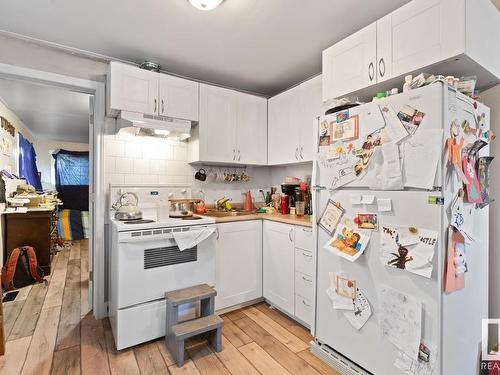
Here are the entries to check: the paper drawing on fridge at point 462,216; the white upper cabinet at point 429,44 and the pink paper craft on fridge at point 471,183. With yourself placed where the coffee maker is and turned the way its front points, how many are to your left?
3

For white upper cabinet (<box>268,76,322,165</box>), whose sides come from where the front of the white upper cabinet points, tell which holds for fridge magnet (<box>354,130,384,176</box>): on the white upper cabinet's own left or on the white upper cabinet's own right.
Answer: on the white upper cabinet's own left

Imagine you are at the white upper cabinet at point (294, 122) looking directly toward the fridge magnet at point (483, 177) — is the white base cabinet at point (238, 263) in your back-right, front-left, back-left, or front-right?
back-right

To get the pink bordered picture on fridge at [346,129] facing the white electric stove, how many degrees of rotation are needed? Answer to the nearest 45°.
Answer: approximately 45° to its right

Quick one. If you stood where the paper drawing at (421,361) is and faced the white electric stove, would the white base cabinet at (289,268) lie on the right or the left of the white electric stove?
right
